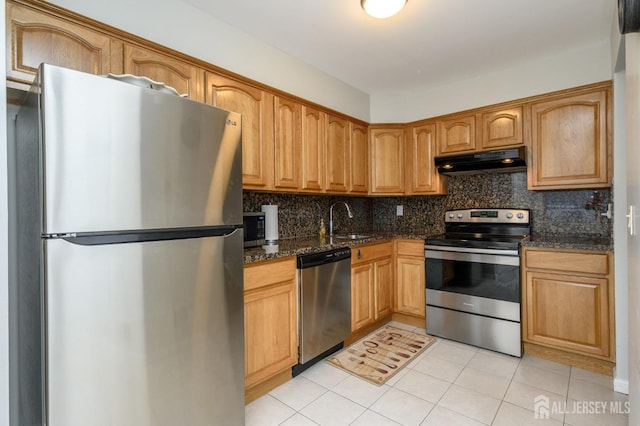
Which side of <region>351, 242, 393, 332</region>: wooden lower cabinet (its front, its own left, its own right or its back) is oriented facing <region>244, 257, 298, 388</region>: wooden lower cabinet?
right

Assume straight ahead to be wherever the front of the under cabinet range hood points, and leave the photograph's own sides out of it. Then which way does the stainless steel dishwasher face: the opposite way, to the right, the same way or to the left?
to the left

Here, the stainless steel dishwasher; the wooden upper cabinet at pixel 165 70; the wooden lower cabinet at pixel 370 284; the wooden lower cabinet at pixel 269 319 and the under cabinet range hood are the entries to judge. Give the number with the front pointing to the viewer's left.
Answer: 0

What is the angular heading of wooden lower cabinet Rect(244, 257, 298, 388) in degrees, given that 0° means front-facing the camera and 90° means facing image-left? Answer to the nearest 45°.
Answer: approximately 315°

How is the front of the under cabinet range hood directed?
toward the camera

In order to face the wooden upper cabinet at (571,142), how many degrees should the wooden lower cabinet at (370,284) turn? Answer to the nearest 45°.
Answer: approximately 45° to its left

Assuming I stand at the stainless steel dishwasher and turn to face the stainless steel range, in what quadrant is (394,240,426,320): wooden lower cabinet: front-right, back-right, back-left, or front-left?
front-left

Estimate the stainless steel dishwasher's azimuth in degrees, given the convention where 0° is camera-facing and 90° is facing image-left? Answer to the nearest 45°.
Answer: approximately 315°

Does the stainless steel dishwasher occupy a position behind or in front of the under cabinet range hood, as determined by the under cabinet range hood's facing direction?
in front

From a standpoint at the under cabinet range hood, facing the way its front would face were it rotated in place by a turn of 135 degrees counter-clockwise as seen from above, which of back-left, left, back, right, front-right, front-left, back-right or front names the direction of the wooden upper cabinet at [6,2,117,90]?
back

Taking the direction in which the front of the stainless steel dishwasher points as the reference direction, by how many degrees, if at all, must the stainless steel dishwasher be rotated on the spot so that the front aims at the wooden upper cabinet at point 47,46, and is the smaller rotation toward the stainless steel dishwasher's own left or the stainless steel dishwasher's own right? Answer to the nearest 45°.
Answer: approximately 90° to the stainless steel dishwasher's own right

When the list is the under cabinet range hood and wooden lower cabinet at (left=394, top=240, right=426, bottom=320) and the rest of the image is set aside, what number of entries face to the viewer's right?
0

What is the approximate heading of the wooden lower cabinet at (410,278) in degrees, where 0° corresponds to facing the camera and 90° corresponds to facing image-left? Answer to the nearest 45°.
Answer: approximately 45°

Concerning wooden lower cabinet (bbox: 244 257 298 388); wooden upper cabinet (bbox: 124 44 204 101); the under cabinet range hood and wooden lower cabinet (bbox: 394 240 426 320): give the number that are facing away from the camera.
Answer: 0

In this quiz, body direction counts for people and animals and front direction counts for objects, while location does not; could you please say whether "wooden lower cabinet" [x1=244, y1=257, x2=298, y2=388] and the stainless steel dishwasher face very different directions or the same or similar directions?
same or similar directions
